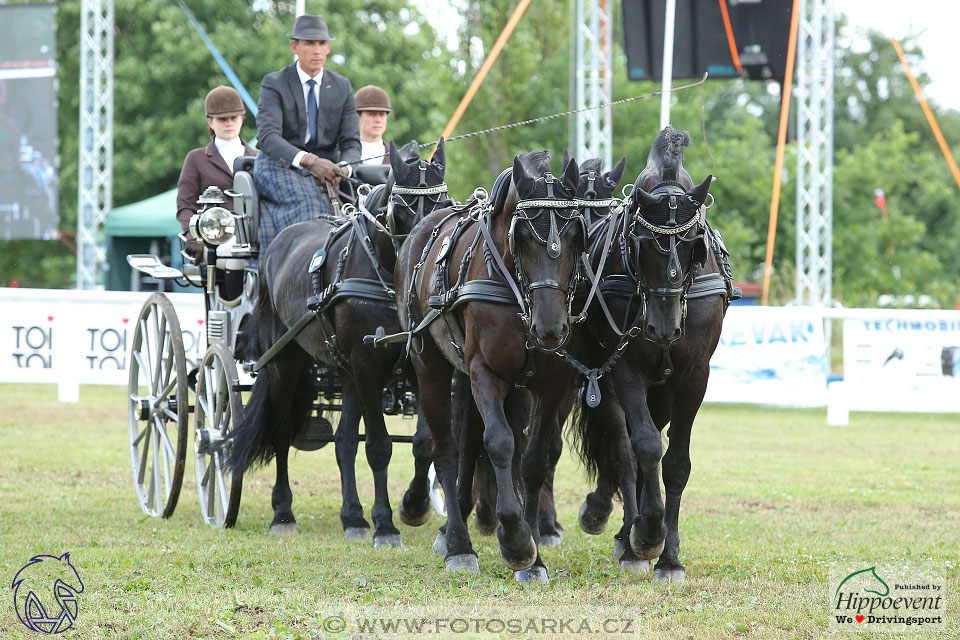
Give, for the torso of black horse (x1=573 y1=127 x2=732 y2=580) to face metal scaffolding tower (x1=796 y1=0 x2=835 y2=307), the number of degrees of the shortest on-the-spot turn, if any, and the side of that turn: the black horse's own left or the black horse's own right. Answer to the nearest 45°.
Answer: approximately 180°

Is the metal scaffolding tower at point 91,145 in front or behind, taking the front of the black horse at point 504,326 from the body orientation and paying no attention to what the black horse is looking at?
behind

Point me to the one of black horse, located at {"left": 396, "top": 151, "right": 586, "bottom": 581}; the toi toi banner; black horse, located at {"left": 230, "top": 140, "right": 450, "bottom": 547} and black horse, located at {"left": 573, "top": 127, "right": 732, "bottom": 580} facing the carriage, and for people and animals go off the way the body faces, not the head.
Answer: the toi toi banner

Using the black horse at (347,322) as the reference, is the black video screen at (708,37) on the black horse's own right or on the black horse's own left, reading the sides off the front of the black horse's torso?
on the black horse's own left

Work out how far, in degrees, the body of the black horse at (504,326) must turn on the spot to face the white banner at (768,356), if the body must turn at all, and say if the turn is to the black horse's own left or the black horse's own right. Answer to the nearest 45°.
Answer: approximately 135° to the black horse's own left

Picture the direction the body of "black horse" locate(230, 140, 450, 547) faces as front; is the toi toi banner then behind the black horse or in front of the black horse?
behind

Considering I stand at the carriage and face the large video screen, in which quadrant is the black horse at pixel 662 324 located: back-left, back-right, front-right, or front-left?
back-right

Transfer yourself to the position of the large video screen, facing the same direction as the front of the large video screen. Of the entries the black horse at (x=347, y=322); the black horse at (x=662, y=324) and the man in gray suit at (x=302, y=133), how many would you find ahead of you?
3

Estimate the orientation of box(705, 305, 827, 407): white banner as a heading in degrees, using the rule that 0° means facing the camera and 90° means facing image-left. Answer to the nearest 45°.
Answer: approximately 0°

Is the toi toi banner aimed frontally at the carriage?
yes

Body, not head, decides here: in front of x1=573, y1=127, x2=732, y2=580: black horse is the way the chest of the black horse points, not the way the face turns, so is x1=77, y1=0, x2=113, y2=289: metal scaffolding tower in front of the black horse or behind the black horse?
behind
